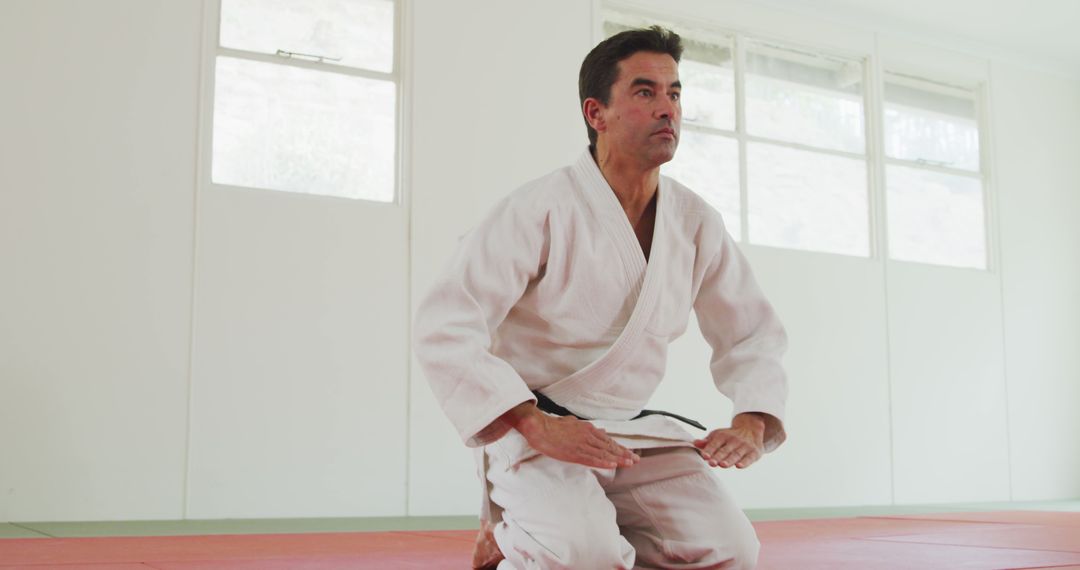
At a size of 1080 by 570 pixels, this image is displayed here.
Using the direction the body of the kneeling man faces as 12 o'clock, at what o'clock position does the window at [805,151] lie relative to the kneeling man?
The window is roughly at 8 o'clock from the kneeling man.

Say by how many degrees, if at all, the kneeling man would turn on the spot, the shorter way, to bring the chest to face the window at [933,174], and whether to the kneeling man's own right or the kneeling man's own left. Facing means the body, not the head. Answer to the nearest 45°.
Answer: approximately 90° to the kneeling man's own left

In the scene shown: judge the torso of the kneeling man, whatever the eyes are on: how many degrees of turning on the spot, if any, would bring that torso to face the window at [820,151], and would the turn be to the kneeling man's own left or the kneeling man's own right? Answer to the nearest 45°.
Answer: approximately 135° to the kneeling man's own left

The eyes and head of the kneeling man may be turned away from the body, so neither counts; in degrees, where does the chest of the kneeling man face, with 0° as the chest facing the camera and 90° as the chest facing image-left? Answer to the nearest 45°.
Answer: approximately 315°

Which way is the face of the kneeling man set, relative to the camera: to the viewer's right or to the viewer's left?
to the viewer's right
